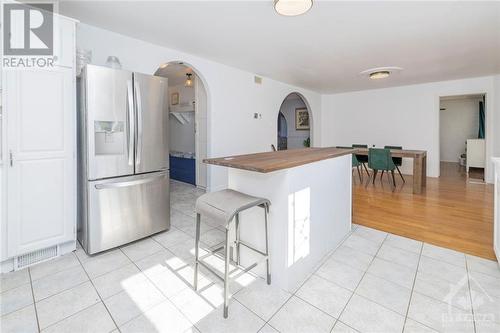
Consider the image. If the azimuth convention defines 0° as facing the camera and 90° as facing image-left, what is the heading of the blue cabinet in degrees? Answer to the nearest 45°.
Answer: approximately 45°

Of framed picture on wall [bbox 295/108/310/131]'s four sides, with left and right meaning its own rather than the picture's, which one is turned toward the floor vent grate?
front

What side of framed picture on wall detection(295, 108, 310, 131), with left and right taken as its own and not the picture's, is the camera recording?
front

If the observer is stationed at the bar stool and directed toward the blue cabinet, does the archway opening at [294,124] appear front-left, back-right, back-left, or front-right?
front-right

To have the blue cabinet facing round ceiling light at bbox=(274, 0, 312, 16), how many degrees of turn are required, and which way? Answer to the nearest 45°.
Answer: approximately 45° to its left

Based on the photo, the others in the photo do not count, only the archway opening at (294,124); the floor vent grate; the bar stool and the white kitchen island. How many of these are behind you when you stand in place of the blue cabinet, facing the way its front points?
1

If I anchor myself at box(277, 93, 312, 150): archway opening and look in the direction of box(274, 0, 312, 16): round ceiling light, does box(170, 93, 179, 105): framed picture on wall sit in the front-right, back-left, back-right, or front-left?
front-right

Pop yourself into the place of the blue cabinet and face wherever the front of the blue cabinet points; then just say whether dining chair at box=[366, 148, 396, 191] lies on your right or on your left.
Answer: on your left

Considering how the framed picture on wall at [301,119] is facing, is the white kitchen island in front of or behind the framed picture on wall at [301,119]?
in front

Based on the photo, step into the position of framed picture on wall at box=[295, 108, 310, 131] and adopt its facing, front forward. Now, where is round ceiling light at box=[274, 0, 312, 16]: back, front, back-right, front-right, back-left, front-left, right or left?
front

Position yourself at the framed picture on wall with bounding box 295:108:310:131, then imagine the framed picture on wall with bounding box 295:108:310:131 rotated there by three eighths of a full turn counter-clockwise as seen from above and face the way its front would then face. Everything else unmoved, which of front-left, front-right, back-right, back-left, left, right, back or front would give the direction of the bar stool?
back-right

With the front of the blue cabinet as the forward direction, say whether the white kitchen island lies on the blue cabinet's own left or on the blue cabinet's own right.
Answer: on the blue cabinet's own left

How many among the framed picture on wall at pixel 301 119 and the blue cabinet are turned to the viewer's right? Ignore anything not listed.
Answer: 0
